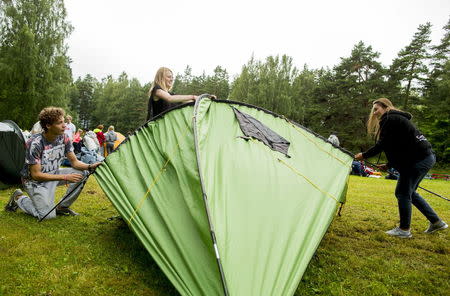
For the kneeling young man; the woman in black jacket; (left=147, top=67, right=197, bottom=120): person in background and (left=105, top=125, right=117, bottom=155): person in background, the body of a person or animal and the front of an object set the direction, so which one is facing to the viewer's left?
the woman in black jacket

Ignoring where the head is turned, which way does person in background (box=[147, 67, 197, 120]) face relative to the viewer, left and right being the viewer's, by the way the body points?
facing to the right of the viewer

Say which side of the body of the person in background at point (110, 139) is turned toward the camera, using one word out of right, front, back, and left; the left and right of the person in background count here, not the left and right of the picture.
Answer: back

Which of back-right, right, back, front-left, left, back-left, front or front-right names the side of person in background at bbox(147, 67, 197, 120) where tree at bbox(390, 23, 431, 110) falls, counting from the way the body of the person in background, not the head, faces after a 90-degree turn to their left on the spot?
front-right

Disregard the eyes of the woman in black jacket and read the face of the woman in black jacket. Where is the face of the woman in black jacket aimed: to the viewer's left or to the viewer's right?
to the viewer's left

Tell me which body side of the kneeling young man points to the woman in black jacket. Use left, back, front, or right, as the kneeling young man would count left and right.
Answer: front

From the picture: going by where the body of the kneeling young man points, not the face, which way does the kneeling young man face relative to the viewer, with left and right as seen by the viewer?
facing the viewer and to the right of the viewer

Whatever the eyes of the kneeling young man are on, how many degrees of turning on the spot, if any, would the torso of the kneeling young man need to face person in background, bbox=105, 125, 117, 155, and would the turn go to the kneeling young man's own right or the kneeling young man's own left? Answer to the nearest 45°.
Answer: approximately 135° to the kneeling young man's own left

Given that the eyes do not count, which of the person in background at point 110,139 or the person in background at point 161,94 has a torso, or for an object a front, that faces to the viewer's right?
the person in background at point 161,94

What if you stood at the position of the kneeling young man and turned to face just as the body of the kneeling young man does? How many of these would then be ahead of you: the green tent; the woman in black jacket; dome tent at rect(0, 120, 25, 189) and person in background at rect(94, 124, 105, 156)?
2

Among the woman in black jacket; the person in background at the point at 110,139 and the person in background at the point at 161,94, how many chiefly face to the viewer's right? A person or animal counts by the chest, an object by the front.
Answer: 1

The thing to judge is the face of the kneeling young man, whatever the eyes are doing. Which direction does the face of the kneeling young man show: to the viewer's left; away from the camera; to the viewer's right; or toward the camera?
to the viewer's right

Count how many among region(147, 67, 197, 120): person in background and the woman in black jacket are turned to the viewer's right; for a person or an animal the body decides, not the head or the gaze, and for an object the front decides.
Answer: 1

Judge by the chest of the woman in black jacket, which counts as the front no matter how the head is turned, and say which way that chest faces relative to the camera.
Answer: to the viewer's left

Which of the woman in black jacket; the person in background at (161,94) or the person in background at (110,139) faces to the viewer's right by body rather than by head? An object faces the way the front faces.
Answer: the person in background at (161,94)
